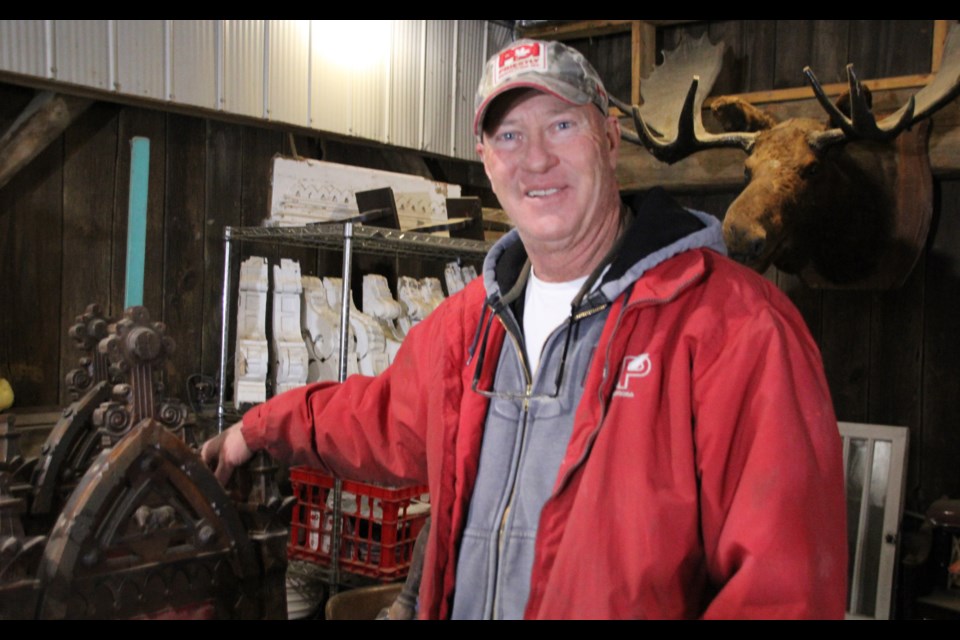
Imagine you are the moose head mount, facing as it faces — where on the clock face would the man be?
The man is roughly at 11 o'clock from the moose head mount.

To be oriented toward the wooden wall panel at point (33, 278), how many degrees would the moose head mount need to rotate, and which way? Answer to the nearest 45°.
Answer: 0° — it already faces it

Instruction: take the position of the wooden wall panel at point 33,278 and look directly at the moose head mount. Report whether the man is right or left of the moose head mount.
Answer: right

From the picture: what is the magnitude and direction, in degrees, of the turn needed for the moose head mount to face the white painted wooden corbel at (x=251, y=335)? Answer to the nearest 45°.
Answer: approximately 45° to its right

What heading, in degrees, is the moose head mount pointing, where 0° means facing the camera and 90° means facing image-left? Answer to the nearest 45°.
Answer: approximately 45°
